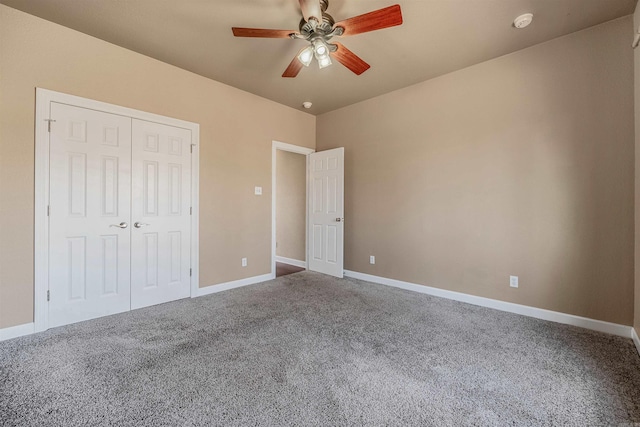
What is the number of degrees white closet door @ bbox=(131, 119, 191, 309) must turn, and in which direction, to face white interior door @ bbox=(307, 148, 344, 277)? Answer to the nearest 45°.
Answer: approximately 45° to its left

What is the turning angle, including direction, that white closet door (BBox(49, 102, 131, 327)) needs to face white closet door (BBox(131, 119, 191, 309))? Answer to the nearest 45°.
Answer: approximately 45° to its left

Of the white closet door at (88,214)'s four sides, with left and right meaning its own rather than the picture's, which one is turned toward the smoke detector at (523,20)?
front

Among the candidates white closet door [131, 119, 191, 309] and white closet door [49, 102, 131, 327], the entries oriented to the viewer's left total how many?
0

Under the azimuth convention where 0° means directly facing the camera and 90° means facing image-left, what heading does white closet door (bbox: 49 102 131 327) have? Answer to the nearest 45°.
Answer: approximately 315°

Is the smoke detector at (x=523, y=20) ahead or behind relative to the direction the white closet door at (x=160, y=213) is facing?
ahead

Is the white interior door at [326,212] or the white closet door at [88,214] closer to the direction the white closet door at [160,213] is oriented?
the white interior door

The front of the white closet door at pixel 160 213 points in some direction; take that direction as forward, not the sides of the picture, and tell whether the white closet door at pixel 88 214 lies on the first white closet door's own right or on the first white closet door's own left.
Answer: on the first white closet door's own right

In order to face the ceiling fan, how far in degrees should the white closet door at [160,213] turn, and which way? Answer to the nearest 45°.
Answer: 0° — it already faces it

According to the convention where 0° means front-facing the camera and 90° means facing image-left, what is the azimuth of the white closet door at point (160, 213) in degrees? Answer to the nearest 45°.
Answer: approximately 315°

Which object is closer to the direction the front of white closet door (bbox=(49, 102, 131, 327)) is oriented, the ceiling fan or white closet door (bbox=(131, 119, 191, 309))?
the ceiling fan

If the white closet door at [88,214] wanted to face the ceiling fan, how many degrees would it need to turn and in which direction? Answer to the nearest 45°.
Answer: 0° — it already faces it

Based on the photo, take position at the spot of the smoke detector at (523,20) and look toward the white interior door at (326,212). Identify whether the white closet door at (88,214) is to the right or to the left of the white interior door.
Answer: left
